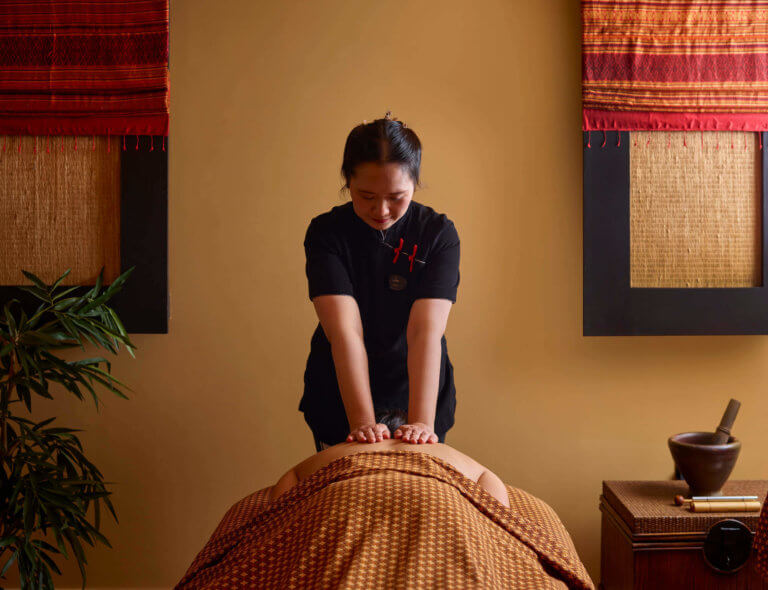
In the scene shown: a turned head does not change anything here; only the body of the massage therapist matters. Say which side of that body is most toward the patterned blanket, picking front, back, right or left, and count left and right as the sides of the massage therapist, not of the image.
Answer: front

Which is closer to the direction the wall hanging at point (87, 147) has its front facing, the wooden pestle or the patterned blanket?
the patterned blanket

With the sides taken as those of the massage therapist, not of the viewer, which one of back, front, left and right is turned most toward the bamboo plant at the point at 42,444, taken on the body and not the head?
right

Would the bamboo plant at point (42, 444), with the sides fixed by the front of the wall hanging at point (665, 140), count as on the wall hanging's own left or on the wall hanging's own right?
on the wall hanging's own right

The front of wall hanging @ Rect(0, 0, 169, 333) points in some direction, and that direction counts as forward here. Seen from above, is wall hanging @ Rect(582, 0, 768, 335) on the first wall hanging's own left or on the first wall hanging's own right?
on the first wall hanging's own left

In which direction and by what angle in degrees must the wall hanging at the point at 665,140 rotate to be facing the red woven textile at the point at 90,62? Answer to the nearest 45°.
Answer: approximately 90° to its right

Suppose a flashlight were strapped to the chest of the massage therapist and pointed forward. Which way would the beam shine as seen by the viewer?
toward the camera

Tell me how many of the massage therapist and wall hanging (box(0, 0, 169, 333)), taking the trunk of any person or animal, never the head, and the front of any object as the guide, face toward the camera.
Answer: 2

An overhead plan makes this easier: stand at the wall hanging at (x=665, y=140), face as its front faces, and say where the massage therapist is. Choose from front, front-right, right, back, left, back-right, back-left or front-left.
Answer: front-right

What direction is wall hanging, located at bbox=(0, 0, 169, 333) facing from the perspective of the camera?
toward the camera
